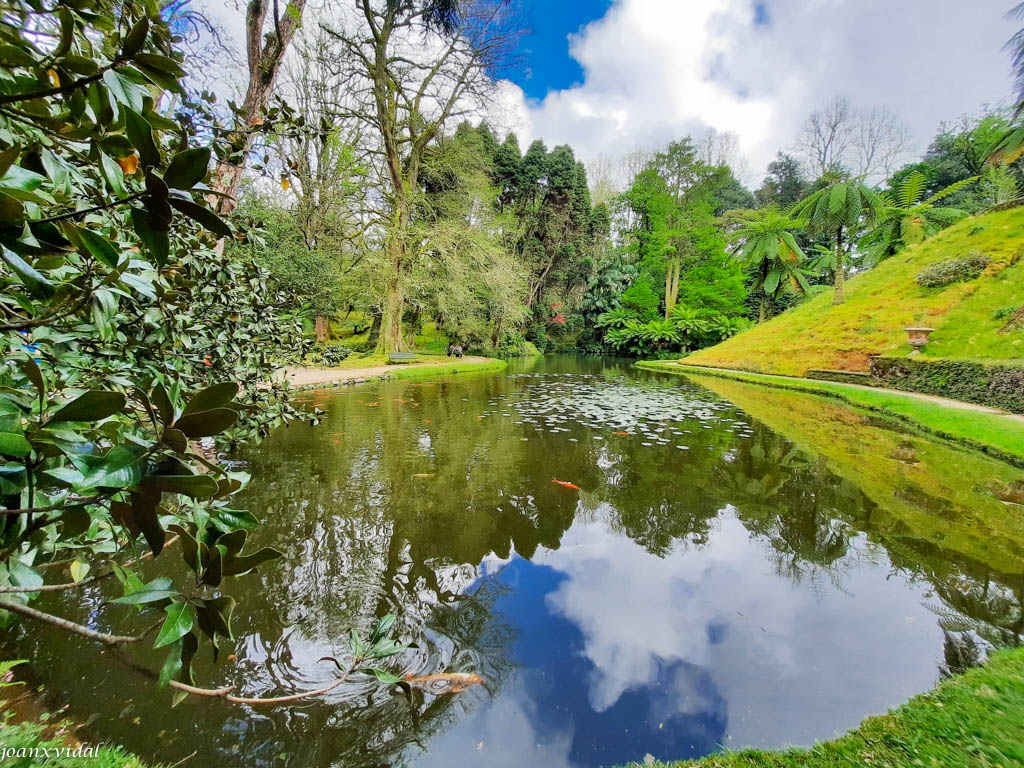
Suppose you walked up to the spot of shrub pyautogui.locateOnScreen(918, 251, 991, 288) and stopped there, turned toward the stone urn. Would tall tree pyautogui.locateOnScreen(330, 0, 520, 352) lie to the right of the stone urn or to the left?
right

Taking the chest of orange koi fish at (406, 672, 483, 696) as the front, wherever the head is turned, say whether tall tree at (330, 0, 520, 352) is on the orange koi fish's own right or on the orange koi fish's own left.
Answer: on the orange koi fish's own left

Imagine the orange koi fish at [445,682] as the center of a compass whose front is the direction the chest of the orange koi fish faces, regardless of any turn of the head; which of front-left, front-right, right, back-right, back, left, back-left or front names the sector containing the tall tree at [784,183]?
front-left

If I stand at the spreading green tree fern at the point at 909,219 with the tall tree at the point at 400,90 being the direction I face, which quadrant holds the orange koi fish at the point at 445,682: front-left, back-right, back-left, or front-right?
front-left

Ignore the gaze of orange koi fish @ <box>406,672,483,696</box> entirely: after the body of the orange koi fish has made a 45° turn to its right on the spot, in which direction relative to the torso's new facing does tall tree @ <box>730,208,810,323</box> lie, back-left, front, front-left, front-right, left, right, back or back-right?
left

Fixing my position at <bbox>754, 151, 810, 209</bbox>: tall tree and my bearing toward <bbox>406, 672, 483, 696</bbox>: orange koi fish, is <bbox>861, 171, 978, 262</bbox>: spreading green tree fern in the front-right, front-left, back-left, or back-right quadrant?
front-left

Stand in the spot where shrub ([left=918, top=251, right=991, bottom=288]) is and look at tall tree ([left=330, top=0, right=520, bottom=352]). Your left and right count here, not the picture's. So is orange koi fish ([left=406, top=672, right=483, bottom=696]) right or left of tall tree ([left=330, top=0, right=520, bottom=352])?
left

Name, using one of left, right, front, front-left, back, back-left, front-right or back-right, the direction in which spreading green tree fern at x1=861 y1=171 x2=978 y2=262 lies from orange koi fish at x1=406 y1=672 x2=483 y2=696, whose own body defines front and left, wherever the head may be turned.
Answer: front-left

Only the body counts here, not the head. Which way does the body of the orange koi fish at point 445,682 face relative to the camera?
to the viewer's right
